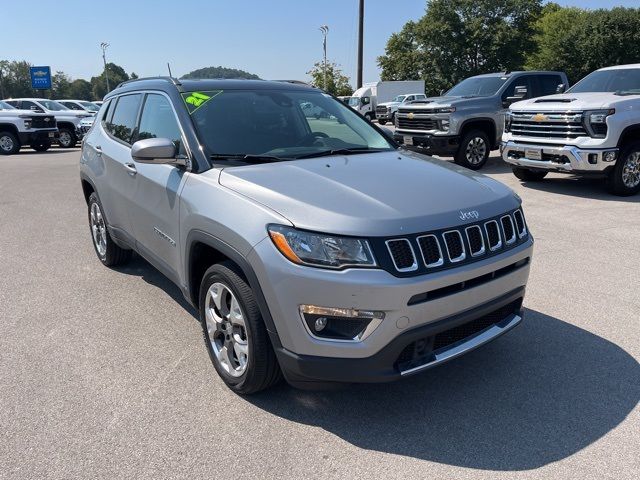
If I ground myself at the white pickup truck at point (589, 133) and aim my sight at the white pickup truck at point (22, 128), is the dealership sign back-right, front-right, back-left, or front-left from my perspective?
front-right

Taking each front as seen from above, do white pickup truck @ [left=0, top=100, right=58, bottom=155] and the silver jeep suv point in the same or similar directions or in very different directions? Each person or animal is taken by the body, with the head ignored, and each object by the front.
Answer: same or similar directions

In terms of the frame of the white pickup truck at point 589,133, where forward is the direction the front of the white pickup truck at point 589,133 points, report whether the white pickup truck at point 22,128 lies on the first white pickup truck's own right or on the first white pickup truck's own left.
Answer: on the first white pickup truck's own right

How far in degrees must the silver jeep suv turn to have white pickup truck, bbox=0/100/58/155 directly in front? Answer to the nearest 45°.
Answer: approximately 180°

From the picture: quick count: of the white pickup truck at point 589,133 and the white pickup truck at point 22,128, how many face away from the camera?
0

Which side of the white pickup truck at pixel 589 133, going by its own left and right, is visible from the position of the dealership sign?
right

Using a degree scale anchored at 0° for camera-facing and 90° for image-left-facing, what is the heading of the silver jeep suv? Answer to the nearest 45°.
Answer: approximately 315°

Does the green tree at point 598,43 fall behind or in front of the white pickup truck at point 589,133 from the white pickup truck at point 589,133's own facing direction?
behind

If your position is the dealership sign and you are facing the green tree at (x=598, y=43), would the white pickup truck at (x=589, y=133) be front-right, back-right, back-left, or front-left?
front-right

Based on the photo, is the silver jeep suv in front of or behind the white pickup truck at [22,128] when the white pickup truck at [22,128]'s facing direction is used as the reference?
in front

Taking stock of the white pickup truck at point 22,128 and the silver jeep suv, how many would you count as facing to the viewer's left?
0

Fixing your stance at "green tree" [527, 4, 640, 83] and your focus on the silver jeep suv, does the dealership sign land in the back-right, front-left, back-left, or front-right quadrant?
front-right

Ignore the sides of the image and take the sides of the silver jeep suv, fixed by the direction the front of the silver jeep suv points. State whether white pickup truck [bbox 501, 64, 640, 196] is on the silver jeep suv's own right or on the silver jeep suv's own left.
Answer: on the silver jeep suv's own left
